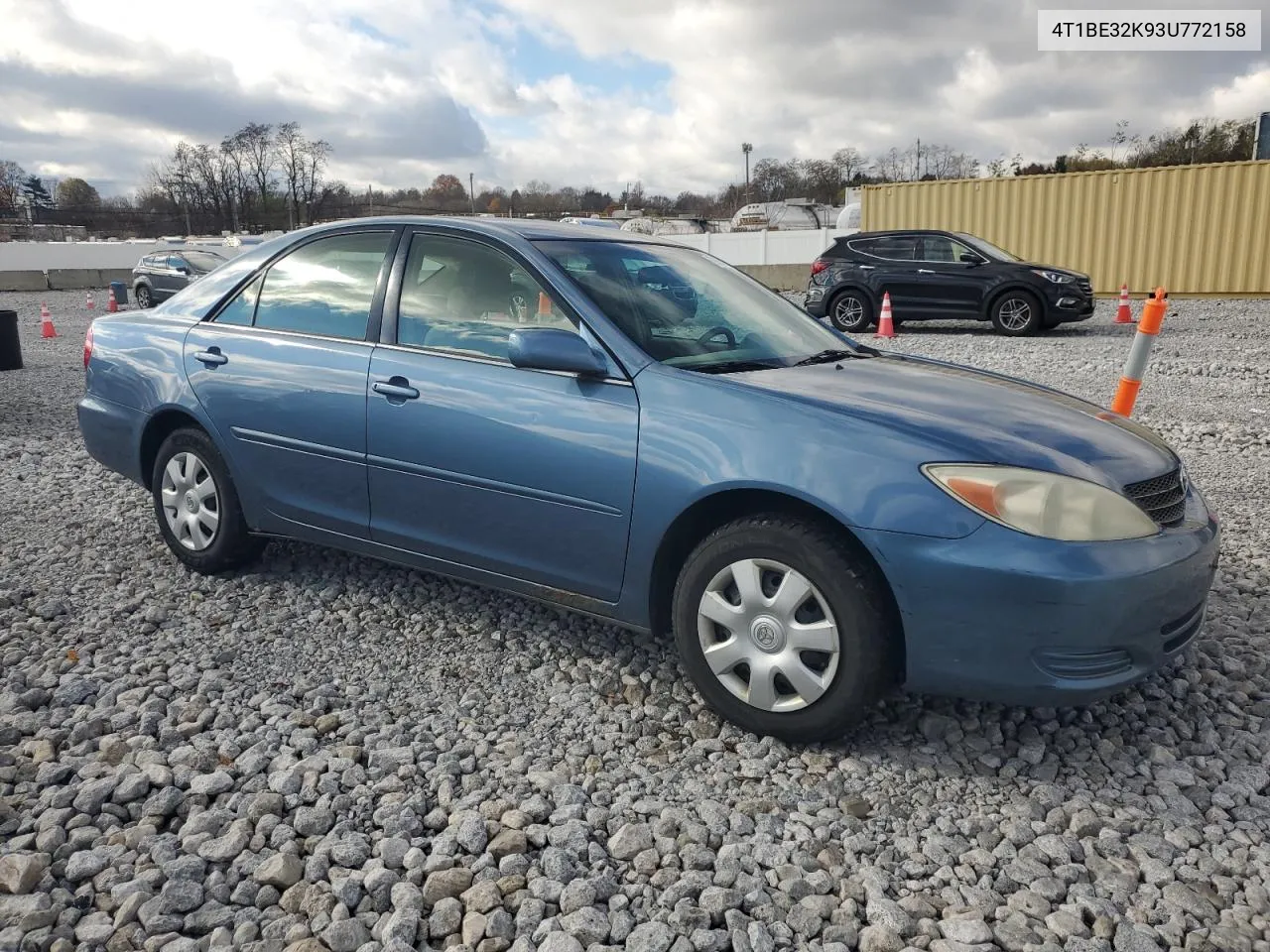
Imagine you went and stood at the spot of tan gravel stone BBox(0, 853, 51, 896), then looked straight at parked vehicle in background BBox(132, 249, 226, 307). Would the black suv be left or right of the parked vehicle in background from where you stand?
right

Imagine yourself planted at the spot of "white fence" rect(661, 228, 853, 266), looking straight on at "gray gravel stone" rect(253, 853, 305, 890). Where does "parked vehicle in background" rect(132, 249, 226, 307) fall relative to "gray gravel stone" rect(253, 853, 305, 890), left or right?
right

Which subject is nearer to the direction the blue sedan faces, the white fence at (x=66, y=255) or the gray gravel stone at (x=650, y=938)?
the gray gravel stone

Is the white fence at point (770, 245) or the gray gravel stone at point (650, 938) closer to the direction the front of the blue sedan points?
the gray gravel stone

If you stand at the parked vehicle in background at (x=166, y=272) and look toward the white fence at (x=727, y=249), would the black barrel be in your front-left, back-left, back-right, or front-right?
back-right

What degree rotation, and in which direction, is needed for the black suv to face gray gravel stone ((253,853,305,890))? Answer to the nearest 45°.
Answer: approximately 90° to its right

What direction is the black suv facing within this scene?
to the viewer's right

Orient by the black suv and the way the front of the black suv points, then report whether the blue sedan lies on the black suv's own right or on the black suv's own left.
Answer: on the black suv's own right
